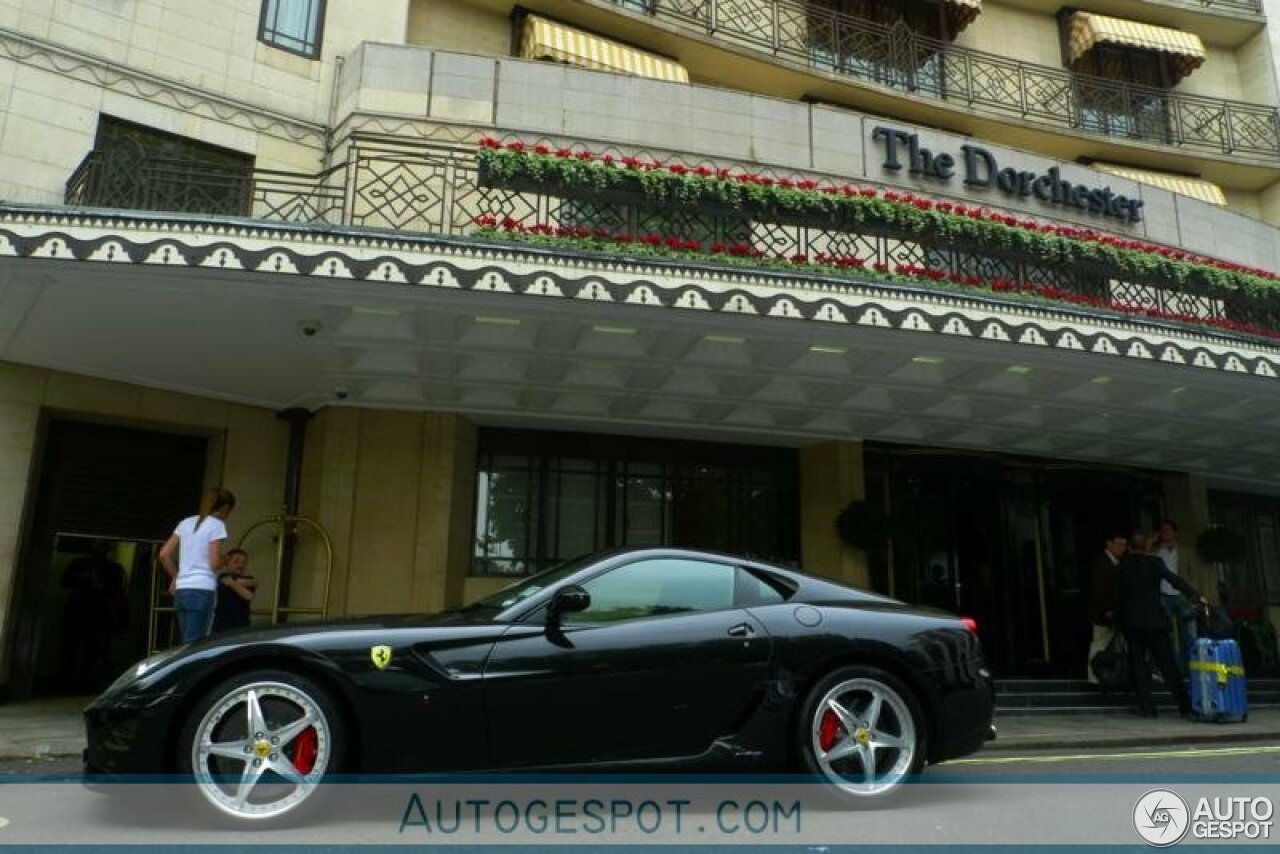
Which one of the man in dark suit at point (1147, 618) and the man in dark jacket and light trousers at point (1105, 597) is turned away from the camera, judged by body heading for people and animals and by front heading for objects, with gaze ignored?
the man in dark suit at point (1147, 618)

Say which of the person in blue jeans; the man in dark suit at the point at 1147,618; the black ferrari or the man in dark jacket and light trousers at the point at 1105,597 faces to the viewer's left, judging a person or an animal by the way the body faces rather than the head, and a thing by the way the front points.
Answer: the black ferrari

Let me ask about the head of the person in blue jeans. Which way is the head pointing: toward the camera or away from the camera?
away from the camera

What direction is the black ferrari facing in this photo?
to the viewer's left

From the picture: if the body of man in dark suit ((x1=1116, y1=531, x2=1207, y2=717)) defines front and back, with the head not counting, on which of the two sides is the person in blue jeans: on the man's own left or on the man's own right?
on the man's own left

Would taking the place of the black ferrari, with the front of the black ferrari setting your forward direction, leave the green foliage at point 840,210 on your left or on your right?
on your right

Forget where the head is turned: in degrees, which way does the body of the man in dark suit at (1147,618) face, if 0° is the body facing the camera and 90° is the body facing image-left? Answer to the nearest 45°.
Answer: approximately 180°
